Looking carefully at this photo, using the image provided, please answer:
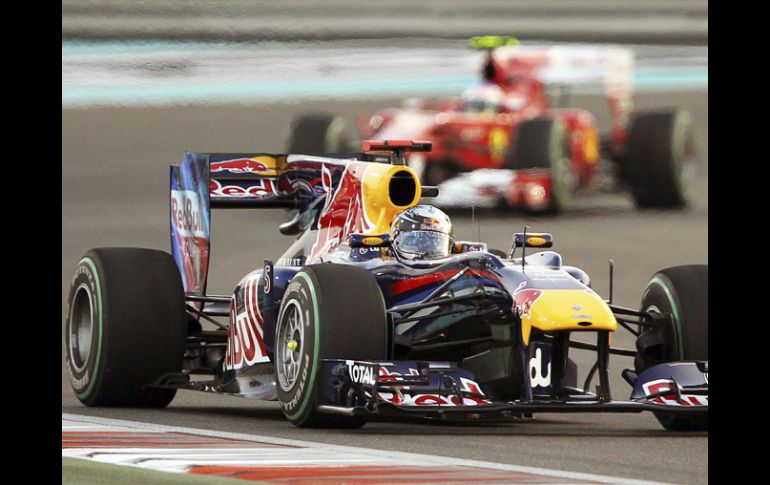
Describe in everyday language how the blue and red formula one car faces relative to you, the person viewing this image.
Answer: facing the viewer and to the right of the viewer

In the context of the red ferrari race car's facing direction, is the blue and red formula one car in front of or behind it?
in front

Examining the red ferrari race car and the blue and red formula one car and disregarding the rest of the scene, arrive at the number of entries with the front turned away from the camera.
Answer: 0

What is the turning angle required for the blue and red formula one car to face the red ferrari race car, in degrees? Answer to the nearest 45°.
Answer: approximately 135° to its left
